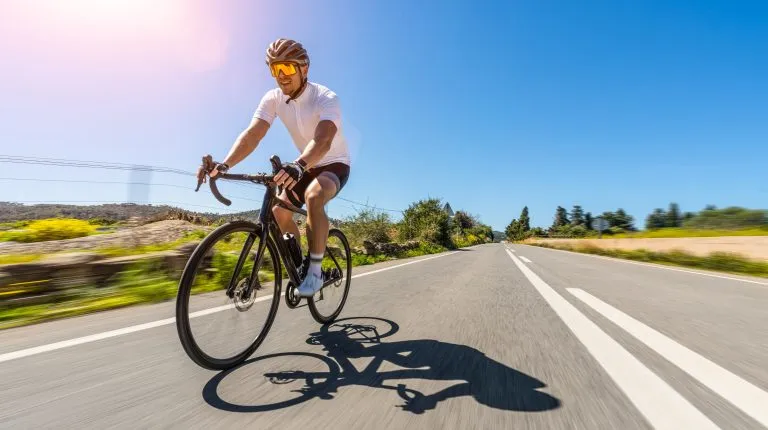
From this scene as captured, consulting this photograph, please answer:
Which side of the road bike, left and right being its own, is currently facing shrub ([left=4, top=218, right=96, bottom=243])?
right

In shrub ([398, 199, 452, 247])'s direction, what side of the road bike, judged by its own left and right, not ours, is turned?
back

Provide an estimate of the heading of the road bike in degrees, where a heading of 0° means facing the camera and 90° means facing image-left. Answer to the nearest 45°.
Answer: approximately 45°

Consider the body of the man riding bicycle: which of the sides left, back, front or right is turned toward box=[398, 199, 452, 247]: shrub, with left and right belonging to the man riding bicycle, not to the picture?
back

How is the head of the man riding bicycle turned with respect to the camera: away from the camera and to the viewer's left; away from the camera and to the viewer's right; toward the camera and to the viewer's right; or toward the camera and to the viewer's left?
toward the camera and to the viewer's left

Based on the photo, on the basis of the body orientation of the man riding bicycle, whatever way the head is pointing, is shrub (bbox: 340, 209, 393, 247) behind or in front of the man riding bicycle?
behind

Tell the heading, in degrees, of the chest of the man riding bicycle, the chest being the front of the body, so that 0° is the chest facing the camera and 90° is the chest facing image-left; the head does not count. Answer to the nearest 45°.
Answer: approximately 45°
